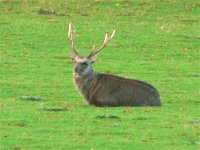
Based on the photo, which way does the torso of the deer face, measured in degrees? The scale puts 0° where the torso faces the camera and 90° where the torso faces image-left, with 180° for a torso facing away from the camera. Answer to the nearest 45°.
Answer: approximately 90°
